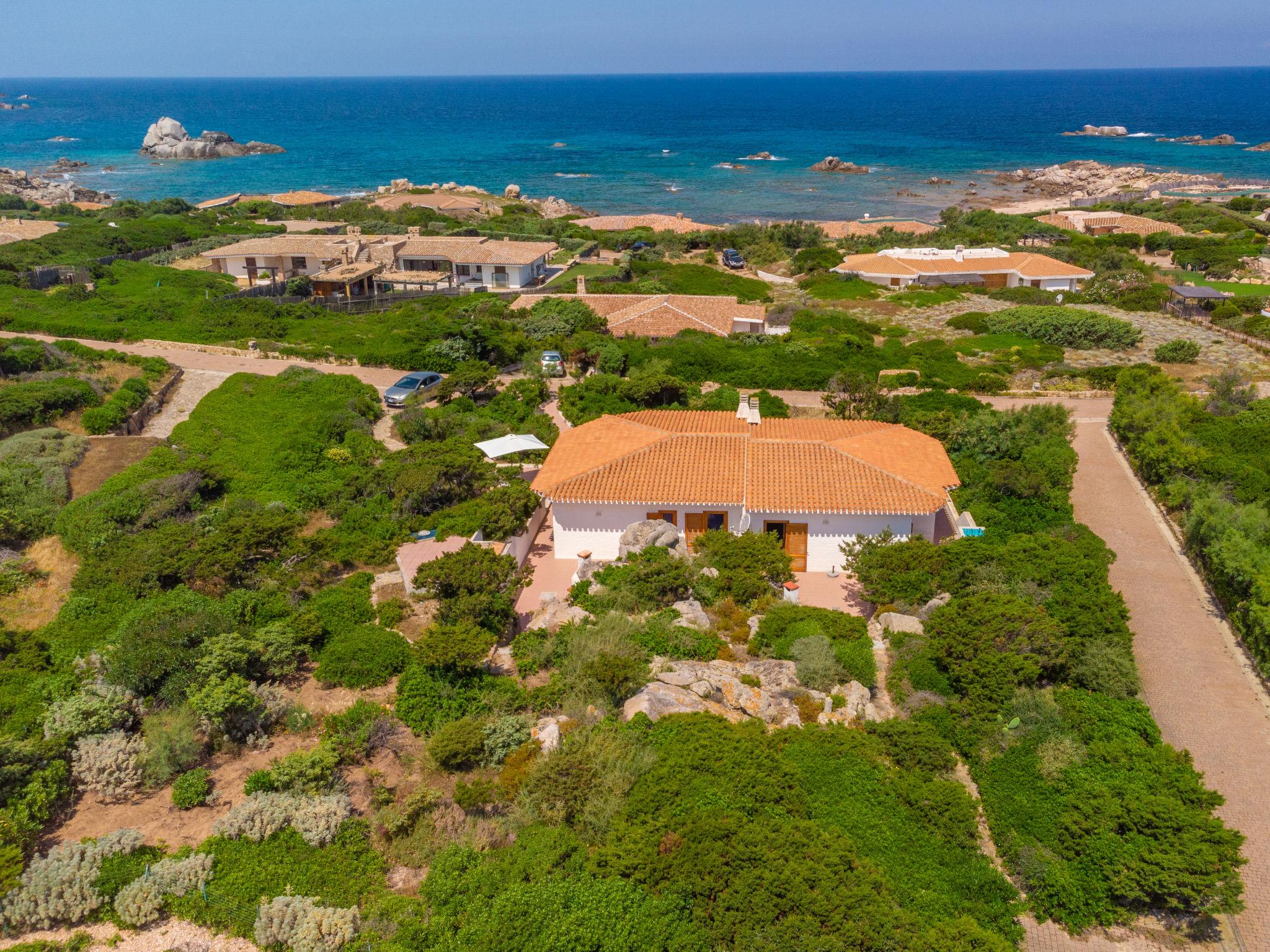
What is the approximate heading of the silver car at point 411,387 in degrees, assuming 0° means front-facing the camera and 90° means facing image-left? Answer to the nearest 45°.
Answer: approximately 45°

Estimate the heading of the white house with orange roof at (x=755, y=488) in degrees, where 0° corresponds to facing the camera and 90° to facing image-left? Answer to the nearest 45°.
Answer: approximately 0°

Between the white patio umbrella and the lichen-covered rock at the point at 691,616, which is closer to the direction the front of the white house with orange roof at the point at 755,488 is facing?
the lichen-covered rock

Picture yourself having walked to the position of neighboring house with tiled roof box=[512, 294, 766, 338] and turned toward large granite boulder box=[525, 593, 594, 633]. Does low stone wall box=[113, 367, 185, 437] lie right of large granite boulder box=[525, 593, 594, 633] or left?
right

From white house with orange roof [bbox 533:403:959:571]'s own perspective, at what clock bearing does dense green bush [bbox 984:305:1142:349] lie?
The dense green bush is roughly at 7 o'clock from the white house with orange roof.

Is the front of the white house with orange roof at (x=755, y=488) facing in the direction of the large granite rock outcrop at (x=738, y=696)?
yes

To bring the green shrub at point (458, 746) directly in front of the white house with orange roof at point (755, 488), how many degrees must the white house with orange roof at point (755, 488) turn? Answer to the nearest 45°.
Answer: approximately 45° to its right

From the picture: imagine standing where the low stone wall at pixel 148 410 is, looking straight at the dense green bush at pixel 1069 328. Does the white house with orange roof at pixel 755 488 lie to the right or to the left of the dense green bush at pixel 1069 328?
right

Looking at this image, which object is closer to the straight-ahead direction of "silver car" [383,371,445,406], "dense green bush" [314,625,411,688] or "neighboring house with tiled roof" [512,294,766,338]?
the dense green bush

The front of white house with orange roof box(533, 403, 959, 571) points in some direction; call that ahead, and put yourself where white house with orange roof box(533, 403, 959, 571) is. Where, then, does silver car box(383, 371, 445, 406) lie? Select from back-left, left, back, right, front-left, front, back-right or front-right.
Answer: back-right
